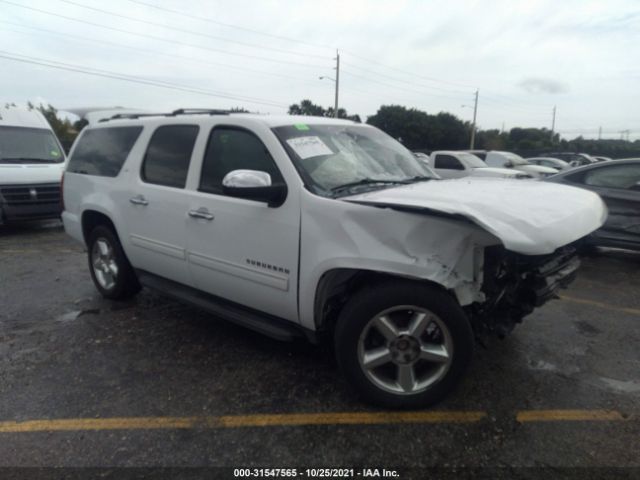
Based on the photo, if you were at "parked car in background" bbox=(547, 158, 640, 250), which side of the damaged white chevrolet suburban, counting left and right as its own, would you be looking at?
left

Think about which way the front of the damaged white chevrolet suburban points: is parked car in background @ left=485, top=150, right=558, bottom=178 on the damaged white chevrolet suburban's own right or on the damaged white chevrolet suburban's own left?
on the damaged white chevrolet suburban's own left

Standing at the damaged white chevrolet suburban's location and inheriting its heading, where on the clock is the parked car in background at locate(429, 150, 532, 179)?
The parked car in background is roughly at 8 o'clock from the damaged white chevrolet suburban.

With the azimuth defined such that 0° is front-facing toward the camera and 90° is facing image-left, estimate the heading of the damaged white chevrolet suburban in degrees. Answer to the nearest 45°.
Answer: approximately 315°
